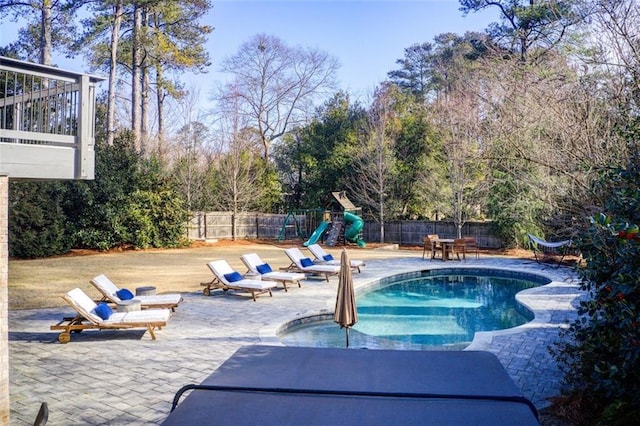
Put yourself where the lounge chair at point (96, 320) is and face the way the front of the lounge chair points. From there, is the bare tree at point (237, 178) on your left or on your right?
on your left

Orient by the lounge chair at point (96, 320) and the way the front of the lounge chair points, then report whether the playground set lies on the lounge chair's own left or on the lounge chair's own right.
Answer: on the lounge chair's own left

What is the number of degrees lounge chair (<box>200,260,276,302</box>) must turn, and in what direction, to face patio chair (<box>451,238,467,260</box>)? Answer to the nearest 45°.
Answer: approximately 90° to its left

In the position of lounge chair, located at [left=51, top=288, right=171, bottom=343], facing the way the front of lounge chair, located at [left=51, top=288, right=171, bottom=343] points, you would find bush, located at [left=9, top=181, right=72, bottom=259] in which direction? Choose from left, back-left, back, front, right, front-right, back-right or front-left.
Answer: left

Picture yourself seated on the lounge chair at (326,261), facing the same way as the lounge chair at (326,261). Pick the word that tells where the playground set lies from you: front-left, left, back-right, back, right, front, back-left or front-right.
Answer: back-left

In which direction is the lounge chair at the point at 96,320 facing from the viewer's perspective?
to the viewer's right

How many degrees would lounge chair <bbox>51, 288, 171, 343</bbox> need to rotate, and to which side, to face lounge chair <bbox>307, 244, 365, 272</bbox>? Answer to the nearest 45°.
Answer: approximately 45° to its left

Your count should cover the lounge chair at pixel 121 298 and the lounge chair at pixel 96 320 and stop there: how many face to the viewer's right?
2

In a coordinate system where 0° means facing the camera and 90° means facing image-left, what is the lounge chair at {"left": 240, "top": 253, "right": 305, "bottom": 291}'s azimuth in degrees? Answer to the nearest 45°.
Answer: approximately 315°

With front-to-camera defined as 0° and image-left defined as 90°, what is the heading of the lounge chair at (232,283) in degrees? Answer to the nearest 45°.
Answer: approximately 315°

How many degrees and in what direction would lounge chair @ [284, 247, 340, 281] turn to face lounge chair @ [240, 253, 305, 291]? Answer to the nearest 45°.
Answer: approximately 90° to its right

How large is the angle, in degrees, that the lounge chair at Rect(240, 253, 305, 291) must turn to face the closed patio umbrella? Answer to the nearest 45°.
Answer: approximately 45° to its right

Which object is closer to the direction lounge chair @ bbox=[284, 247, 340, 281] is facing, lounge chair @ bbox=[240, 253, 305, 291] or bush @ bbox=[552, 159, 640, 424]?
the bush

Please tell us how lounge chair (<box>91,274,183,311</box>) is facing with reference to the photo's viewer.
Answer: facing to the right of the viewer

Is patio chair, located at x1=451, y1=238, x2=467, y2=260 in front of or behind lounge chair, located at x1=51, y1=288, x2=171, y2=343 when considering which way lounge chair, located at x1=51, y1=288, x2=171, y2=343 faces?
in front
